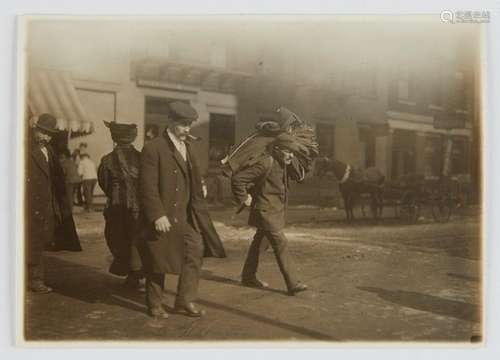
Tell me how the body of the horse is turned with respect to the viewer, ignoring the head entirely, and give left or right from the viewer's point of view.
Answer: facing to the left of the viewer

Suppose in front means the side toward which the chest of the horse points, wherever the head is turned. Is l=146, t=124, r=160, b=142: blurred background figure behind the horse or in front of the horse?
in front
